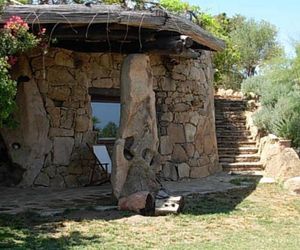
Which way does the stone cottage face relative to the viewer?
toward the camera

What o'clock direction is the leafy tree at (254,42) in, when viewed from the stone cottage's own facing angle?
The leafy tree is roughly at 7 o'clock from the stone cottage.

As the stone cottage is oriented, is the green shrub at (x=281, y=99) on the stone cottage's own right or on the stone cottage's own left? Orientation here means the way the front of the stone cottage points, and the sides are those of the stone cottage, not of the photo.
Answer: on the stone cottage's own left

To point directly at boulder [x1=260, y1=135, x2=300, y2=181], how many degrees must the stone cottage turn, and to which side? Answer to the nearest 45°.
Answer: approximately 135° to its left

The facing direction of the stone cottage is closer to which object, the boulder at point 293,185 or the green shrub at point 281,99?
the boulder

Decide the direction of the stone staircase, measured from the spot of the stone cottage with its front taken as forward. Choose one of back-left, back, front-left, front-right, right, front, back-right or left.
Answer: back-left

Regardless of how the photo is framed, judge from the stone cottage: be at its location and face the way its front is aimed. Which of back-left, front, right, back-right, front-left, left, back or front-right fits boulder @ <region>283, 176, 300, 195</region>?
left
